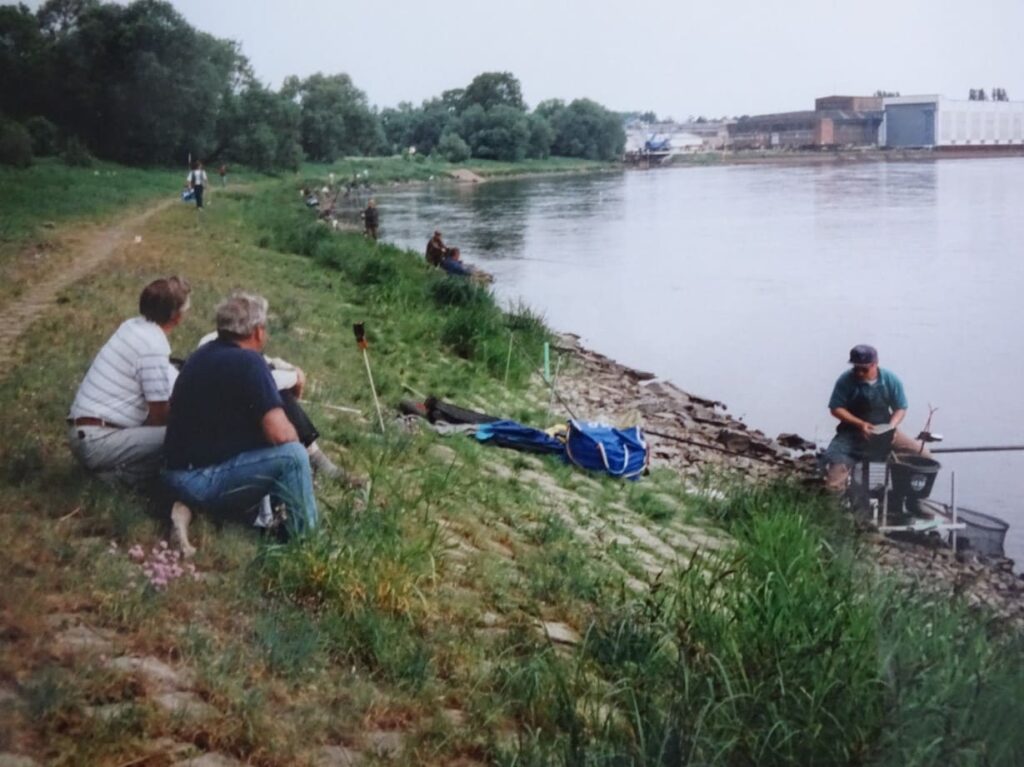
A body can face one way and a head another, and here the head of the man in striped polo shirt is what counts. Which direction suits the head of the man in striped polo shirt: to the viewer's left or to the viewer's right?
to the viewer's right

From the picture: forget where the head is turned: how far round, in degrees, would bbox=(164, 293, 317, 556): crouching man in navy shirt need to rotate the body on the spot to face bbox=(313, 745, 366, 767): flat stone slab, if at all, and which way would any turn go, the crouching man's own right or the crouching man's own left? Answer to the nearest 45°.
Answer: approximately 135° to the crouching man's own right

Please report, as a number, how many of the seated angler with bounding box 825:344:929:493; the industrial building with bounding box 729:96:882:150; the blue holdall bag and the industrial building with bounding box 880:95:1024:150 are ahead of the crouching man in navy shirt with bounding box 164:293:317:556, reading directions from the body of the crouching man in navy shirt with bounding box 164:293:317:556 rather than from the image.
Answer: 4

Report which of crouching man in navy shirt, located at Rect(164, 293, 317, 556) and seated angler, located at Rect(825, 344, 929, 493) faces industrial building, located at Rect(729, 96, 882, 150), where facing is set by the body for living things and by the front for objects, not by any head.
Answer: crouching man in navy shirt, located at Rect(164, 293, 317, 556)

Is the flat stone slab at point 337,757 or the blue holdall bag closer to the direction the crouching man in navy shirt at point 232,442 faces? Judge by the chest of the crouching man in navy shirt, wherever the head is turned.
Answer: the blue holdall bag

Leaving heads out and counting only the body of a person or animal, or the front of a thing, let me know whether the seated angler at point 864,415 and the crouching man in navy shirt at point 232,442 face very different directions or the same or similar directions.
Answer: very different directions

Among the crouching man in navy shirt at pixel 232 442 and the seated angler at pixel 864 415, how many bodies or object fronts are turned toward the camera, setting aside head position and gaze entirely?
1

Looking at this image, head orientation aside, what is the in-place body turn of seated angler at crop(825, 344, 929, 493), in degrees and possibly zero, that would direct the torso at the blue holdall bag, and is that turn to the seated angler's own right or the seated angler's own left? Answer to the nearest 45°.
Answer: approximately 45° to the seated angler's own right

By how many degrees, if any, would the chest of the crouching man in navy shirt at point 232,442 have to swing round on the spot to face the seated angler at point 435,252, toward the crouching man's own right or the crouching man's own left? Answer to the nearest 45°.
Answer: approximately 45° to the crouching man's own left

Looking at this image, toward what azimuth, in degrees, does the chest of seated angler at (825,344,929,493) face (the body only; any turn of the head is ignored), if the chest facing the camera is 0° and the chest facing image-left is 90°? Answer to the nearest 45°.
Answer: approximately 0°
